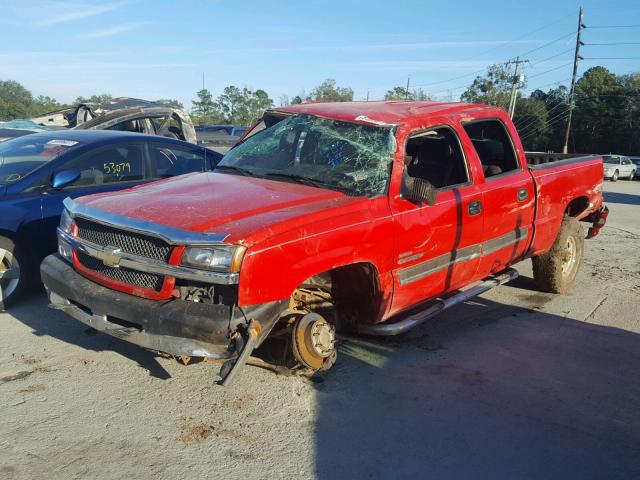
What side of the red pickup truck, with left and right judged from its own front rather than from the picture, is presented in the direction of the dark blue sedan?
right

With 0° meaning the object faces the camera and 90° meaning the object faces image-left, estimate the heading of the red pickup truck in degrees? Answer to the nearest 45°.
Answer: approximately 45°

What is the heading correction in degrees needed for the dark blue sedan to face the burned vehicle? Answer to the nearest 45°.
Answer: approximately 135° to its right

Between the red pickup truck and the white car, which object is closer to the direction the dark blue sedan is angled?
the red pickup truck

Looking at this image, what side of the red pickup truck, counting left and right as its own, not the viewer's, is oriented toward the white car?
back

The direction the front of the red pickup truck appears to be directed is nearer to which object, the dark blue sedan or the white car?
the dark blue sedan

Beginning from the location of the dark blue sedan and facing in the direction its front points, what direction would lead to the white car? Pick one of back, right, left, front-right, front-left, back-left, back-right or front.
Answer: back

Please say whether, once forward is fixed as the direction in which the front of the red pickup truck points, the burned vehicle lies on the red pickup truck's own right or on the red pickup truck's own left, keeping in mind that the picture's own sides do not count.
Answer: on the red pickup truck's own right

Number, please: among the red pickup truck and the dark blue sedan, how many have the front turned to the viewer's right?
0
